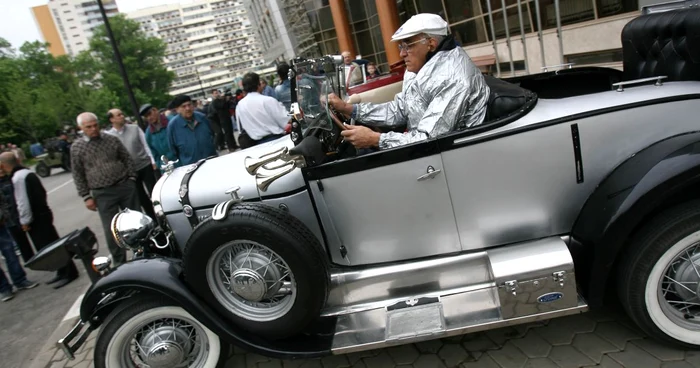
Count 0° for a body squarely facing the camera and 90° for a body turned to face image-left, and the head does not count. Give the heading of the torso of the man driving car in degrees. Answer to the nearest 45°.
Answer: approximately 90°

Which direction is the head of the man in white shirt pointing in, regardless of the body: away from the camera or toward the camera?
away from the camera

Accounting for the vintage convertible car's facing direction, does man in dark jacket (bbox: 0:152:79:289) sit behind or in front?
in front

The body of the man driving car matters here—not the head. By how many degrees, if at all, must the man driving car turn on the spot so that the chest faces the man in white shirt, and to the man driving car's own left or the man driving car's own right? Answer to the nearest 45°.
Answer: approximately 45° to the man driving car's own right

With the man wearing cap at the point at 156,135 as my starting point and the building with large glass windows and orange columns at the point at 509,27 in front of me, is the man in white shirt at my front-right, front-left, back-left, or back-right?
front-right

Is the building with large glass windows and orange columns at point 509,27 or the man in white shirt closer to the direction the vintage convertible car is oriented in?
the man in white shirt

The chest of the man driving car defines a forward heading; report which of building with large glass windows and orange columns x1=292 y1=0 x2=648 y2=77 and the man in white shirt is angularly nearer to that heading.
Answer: the man in white shirt

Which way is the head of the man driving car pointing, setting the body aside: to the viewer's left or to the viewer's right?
to the viewer's left

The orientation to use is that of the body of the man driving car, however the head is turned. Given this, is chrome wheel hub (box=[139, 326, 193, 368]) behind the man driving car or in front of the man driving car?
in front

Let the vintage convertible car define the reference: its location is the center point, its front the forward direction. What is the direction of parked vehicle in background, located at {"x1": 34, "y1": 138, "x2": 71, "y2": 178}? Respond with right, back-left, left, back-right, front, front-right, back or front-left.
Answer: front-right

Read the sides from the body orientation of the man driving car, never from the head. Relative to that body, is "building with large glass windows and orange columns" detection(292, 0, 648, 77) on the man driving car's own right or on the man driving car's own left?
on the man driving car's own right

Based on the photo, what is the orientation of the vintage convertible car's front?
to the viewer's left
